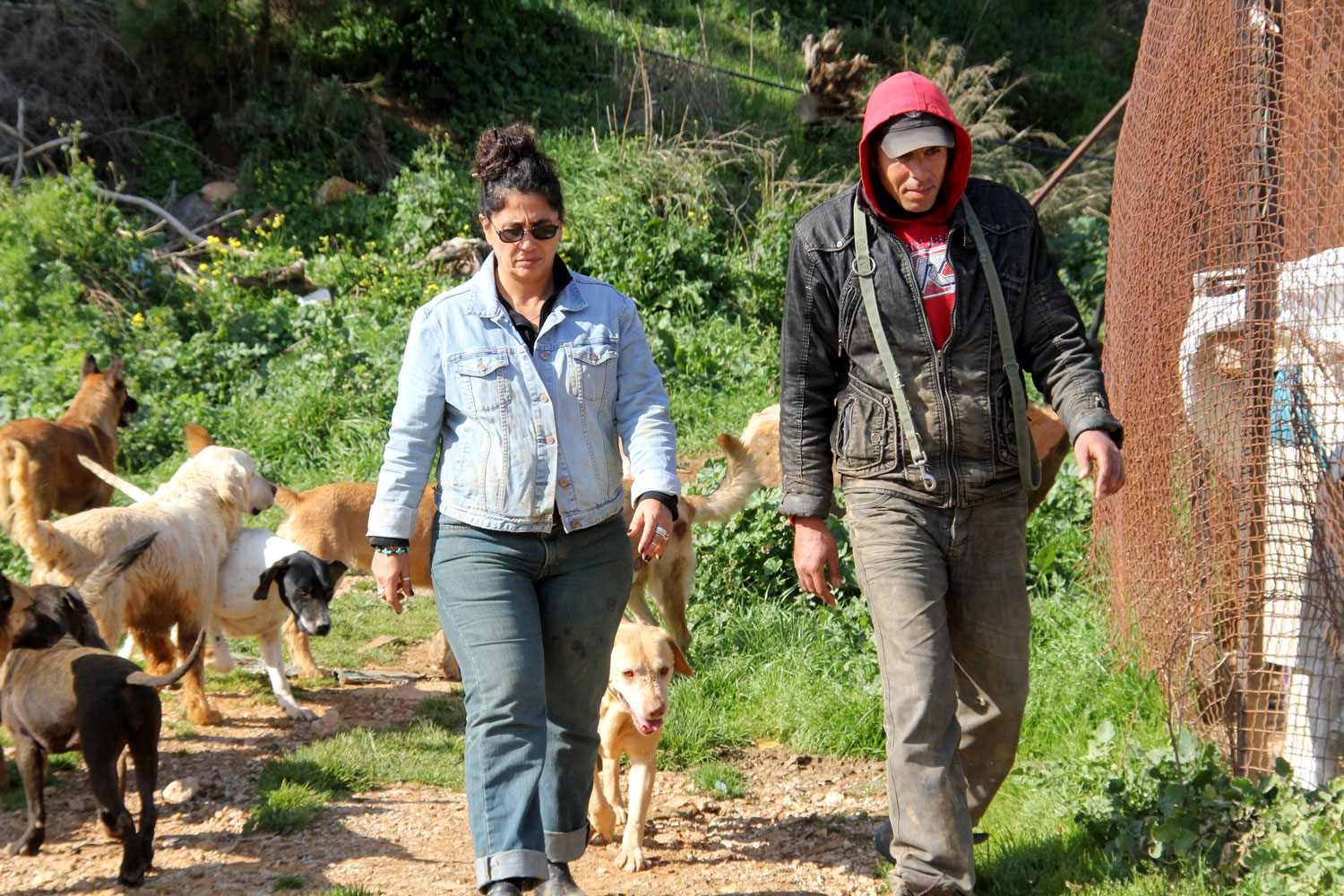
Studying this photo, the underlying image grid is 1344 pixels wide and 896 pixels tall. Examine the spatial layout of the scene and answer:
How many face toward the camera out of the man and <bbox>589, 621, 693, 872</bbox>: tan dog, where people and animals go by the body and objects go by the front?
2

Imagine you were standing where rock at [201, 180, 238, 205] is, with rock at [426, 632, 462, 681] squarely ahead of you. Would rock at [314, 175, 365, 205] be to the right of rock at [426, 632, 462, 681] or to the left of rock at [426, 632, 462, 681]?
left

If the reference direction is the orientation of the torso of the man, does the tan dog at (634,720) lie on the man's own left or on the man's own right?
on the man's own right

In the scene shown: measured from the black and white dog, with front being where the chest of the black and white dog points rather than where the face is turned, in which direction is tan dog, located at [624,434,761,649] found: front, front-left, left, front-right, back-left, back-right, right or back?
front-left

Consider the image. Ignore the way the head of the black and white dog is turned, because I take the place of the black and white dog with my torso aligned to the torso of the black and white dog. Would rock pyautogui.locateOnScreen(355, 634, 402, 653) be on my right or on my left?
on my left

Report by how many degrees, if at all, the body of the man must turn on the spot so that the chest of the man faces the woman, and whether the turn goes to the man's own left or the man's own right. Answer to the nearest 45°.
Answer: approximately 90° to the man's own right

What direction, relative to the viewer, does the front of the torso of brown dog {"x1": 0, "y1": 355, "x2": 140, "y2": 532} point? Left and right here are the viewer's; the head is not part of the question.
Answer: facing away from the viewer and to the right of the viewer

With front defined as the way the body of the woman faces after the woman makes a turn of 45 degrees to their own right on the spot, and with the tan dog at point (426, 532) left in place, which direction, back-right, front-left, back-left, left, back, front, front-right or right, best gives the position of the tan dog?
back-right

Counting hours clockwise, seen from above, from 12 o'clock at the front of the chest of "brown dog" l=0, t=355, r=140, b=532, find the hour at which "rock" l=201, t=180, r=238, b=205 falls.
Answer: The rock is roughly at 11 o'clock from the brown dog.

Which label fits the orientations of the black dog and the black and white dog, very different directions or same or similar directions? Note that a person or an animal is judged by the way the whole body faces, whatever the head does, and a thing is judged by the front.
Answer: very different directions

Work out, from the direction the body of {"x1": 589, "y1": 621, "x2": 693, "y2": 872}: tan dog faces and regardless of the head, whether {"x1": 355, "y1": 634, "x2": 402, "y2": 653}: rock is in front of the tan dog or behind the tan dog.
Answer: behind

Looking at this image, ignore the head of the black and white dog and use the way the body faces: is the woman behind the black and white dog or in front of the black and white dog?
in front
